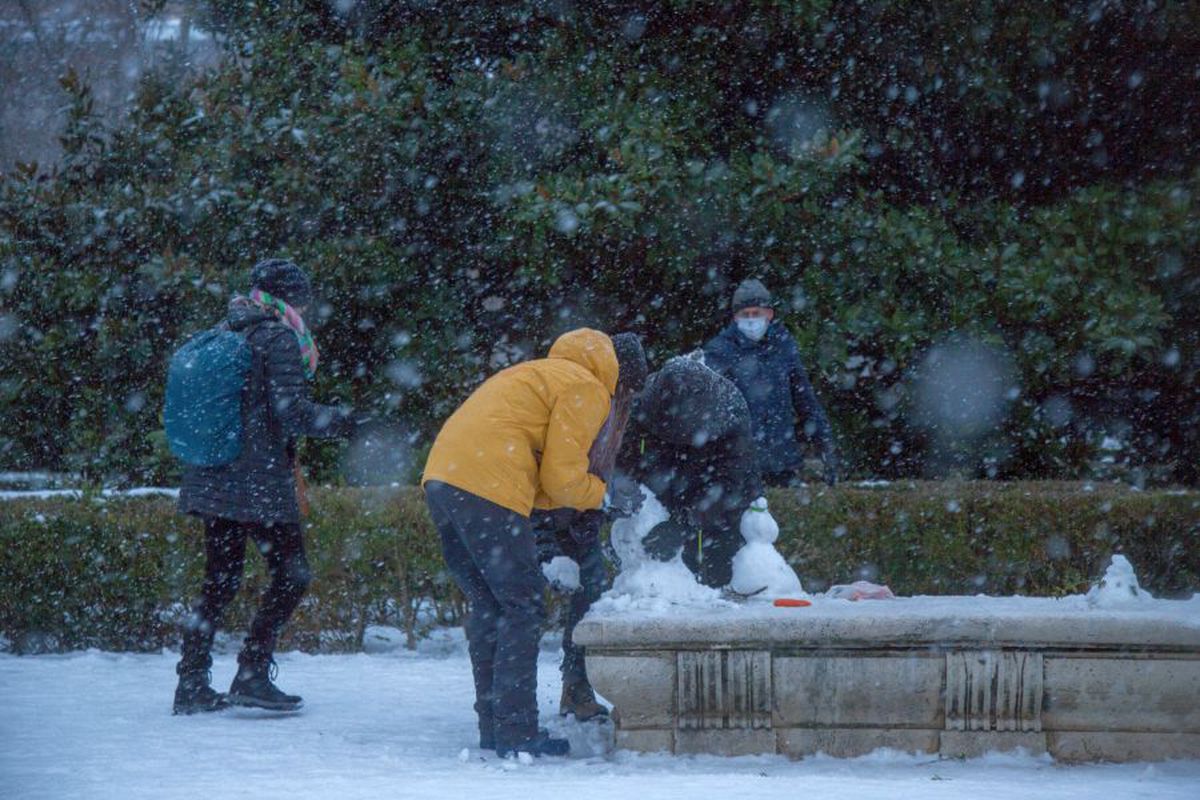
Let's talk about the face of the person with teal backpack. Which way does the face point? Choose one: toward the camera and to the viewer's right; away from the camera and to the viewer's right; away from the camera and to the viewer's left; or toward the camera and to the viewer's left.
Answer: away from the camera and to the viewer's right

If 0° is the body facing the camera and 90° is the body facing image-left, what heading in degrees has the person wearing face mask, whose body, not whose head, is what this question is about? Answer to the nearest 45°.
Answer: approximately 0°

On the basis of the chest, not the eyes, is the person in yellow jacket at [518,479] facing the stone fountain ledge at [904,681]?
yes

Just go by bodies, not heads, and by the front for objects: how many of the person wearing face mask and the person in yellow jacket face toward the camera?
1

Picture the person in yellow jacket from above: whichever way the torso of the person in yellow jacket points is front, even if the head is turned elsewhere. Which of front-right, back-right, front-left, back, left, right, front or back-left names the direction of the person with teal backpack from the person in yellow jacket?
back-left

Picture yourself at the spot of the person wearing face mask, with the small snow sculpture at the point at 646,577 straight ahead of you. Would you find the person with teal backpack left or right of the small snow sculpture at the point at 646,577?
right

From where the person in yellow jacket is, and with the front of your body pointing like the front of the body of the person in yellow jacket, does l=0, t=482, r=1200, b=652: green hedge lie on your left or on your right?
on your left

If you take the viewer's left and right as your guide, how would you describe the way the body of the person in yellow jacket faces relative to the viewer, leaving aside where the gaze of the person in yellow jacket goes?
facing to the right of the viewer

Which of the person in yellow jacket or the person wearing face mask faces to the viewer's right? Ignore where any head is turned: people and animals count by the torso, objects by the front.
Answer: the person in yellow jacket

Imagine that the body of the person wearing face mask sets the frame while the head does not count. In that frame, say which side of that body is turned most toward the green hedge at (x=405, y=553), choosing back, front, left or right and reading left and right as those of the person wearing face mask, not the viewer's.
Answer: right
